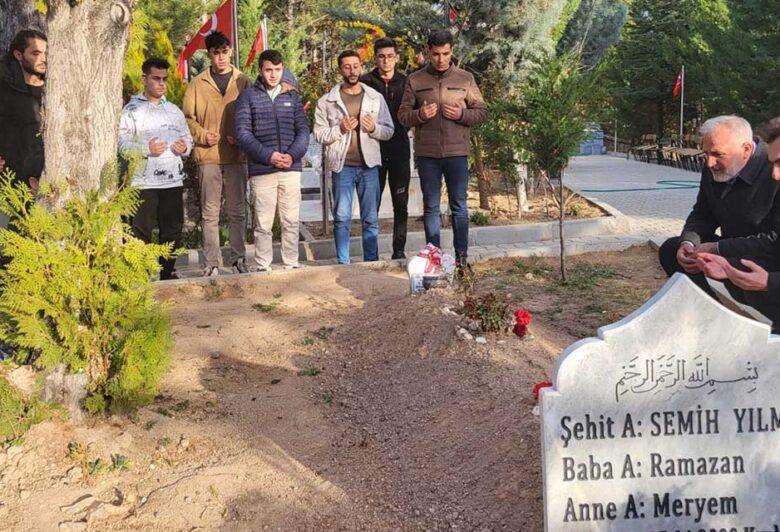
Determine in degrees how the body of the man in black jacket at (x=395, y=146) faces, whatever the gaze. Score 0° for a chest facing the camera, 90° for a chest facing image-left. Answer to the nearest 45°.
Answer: approximately 0°

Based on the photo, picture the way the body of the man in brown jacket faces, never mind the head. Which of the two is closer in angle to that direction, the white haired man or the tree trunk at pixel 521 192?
the white haired man

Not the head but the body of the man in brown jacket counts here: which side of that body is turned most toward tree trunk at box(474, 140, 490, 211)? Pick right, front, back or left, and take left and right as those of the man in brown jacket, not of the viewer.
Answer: back

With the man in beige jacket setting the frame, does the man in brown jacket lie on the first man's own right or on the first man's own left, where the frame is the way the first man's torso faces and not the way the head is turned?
on the first man's own left

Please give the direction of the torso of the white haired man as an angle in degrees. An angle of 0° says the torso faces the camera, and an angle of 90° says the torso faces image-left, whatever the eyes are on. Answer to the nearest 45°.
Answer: approximately 45°

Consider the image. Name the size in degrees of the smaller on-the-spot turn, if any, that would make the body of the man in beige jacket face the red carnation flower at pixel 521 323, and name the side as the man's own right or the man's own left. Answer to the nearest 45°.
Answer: approximately 45° to the man's own left

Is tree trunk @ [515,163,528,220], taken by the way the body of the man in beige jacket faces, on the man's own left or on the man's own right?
on the man's own left

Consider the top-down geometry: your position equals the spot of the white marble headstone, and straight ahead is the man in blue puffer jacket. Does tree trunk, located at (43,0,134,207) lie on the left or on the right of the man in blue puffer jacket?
left

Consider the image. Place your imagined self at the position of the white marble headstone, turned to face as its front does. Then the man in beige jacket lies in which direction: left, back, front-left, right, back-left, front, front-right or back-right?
back-right
